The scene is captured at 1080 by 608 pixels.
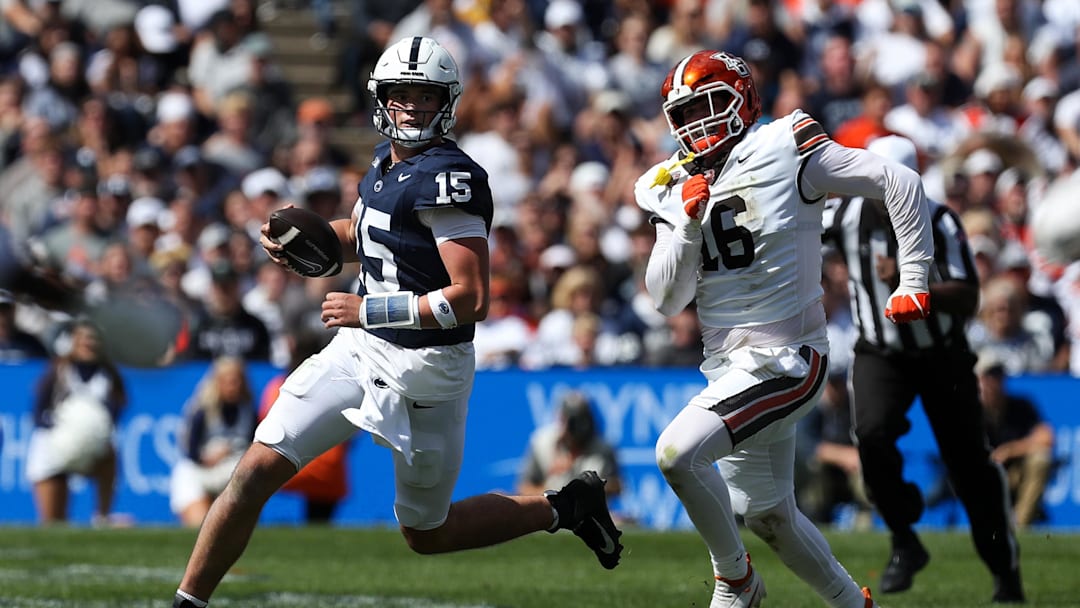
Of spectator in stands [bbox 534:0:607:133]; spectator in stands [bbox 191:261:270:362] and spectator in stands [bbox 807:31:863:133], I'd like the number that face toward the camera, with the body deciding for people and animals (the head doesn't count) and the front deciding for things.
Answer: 3

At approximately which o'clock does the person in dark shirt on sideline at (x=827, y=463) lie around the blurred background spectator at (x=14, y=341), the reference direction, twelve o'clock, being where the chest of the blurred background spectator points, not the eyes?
The person in dark shirt on sideline is roughly at 10 o'clock from the blurred background spectator.

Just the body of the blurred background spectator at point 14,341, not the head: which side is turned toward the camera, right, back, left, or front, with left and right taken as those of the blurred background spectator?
front

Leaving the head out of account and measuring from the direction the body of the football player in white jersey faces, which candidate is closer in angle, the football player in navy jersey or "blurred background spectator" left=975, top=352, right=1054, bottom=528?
the football player in navy jersey

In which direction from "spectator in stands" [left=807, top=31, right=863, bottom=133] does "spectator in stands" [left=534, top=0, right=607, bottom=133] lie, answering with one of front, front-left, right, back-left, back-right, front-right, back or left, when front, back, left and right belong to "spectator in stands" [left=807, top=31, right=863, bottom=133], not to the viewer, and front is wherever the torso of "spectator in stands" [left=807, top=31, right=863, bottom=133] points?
right

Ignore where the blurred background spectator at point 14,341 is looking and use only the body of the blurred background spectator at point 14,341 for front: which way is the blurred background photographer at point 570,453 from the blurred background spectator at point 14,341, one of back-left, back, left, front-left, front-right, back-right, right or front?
front-left

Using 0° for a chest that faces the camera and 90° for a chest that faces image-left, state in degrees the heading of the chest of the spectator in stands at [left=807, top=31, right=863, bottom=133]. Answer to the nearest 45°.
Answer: approximately 0°

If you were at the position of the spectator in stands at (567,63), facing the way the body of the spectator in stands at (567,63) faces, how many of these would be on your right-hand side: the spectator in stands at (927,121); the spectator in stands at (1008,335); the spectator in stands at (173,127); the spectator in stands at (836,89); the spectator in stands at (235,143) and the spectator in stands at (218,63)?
3

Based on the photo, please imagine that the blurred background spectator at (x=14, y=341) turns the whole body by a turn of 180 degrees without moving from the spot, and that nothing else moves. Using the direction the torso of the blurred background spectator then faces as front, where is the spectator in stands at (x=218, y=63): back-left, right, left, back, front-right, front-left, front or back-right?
front-right

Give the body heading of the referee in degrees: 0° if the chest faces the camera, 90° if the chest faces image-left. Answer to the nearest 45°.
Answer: approximately 0°

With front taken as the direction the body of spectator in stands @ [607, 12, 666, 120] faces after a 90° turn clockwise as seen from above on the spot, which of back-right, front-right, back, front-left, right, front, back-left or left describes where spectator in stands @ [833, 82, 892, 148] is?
back-left

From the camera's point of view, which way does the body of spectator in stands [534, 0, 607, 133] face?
toward the camera

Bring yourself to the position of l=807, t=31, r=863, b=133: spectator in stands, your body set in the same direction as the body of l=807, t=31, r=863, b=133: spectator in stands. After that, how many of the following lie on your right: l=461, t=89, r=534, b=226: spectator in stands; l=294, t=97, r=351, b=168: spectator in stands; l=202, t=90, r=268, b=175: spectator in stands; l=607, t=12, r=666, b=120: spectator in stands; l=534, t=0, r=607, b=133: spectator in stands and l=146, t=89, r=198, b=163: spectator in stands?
6
